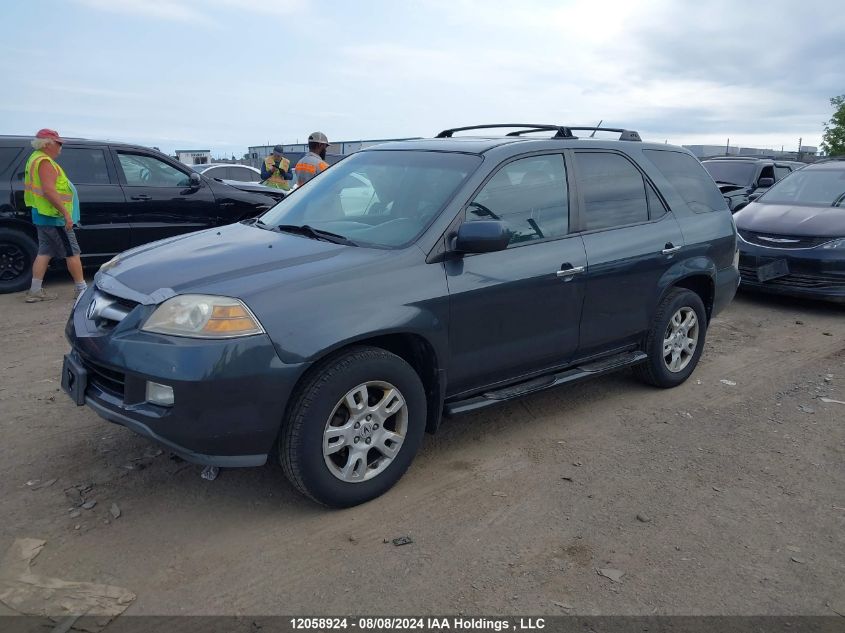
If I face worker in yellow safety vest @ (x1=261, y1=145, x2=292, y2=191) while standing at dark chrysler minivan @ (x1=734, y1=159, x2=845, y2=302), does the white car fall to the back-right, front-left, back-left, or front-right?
front-right

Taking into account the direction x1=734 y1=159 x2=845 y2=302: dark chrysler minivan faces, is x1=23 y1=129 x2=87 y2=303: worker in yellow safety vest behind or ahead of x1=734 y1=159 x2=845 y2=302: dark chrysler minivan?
ahead

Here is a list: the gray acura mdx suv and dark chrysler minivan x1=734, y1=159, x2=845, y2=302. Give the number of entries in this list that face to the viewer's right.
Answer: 0

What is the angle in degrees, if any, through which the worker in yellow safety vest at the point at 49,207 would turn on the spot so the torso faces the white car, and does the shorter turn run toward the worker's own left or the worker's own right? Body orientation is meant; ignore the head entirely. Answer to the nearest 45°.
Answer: approximately 90° to the worker's own left

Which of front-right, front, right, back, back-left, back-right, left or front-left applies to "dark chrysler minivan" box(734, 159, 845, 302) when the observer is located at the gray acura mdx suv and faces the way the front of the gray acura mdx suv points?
back

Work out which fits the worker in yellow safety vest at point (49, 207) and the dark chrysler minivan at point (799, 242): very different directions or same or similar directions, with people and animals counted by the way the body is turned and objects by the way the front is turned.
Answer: very different directions

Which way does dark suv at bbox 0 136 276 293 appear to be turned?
to the viewer's right

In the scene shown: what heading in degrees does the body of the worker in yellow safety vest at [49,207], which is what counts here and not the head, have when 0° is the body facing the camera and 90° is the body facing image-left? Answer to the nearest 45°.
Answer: approximately 270°

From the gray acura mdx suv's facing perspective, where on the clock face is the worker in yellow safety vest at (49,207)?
The worker in yellow safety vest is roughly at 3 o'clock from the gray acura mdx suv.

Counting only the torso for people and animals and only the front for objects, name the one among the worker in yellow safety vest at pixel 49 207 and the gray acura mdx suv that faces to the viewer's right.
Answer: the worker in yellow safety vest

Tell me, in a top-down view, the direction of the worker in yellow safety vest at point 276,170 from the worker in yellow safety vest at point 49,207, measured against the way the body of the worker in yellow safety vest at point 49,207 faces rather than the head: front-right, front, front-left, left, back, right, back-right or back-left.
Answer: front-left

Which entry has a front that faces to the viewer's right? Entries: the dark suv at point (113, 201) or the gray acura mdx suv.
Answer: the dark suv
